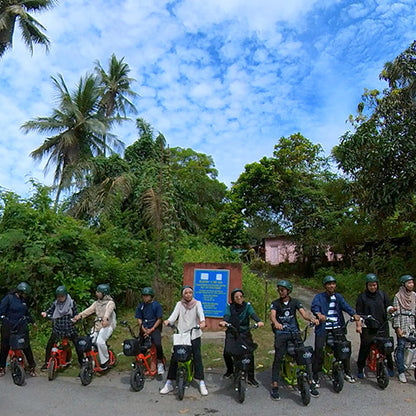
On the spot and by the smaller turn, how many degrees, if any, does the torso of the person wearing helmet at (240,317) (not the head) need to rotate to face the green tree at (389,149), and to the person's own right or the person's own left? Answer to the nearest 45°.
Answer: approximately 135° to the person's own left

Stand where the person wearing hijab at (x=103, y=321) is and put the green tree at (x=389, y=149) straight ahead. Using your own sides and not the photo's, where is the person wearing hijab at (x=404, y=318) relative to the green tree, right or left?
right

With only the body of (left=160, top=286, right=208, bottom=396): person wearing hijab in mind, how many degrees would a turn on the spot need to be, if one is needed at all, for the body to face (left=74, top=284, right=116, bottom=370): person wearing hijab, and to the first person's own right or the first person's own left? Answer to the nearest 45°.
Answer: approximately 135° to the first person's own right

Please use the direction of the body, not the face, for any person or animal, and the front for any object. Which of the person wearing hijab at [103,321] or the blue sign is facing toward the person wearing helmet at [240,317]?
the blue sign

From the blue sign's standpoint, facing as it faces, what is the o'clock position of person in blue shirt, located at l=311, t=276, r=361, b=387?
The person in blue shirt is roughly at 11 o'clock from the blue sign.

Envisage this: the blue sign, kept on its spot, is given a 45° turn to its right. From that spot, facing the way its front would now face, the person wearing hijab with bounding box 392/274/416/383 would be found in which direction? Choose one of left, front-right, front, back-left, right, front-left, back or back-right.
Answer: left

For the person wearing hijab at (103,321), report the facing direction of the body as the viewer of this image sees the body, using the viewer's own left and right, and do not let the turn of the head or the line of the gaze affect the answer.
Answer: facing the viewer and to the left of the viewer

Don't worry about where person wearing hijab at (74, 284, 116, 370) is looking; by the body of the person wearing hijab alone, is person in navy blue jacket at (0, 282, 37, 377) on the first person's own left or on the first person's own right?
on the first person's own right

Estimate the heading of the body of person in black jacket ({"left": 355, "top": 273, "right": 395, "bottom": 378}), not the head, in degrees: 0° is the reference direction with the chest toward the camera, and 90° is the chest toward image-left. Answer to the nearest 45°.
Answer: approximately 0°

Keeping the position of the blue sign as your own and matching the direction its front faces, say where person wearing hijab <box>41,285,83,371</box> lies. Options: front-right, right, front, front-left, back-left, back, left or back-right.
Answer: front-right

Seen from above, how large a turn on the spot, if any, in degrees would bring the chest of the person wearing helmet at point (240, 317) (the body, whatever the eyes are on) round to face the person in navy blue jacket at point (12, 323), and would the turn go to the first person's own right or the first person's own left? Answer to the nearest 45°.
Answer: approximately 90° to the first person's own right

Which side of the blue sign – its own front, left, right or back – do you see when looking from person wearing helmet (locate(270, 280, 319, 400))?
front

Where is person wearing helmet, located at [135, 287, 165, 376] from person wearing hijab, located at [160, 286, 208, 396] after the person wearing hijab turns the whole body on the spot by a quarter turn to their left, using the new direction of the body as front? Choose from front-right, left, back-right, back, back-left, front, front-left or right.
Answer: back-left

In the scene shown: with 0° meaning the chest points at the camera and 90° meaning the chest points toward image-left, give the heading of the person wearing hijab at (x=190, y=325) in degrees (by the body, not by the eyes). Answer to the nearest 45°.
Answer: approximately 0°

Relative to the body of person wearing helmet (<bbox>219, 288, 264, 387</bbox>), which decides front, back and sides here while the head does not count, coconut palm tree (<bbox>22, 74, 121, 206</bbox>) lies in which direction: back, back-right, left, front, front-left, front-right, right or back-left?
back-right

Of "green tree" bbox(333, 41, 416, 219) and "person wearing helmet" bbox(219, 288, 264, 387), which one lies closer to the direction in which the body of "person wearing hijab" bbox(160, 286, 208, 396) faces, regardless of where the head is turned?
the person wearing helmet

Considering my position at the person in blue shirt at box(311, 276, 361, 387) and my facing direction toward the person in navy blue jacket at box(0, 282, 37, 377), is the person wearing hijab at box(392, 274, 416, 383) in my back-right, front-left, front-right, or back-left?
back-right
